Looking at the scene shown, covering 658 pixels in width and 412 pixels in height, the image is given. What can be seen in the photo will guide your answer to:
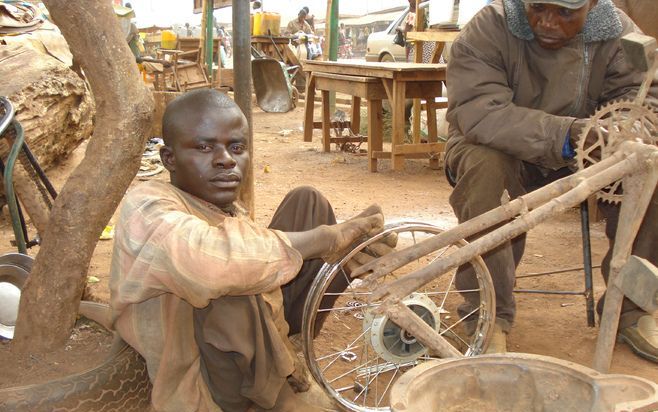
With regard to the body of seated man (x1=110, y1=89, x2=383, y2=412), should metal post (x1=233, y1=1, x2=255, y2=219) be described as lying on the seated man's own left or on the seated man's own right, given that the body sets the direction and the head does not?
on the seated man's own left

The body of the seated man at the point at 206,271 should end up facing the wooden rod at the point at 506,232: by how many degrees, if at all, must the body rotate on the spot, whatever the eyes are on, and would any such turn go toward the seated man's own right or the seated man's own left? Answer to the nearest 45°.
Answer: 0° — they already face it

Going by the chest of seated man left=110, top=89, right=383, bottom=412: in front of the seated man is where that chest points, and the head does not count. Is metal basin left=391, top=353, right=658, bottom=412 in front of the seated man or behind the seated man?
in front

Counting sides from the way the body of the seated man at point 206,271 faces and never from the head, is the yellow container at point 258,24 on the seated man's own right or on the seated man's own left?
on the seated man's own left

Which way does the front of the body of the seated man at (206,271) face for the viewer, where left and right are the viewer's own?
facing to the right of the viewer

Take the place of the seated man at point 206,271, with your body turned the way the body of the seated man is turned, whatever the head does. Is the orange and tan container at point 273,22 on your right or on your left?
on your left

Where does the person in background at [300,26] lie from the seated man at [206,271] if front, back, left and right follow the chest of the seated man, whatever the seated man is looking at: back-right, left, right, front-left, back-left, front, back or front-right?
left
